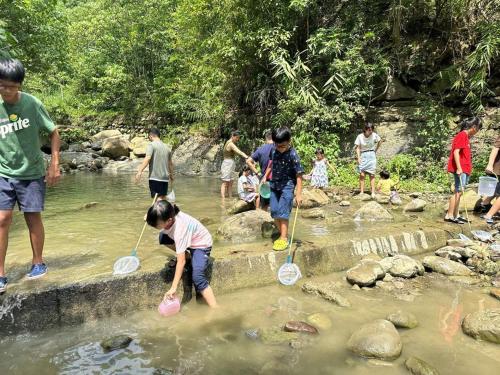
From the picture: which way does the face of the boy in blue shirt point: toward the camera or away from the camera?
toward the camera

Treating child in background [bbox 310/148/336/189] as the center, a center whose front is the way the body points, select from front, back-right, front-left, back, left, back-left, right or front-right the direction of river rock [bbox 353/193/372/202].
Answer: front-left

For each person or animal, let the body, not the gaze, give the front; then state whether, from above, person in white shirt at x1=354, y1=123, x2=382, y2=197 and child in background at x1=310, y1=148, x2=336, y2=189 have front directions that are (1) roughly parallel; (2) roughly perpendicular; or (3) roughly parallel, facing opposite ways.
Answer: roughly parallel

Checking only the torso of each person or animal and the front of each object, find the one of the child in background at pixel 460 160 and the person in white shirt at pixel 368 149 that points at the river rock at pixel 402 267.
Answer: the person in white shirt

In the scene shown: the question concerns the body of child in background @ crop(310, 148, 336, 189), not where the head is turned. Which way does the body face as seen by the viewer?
toward the camera

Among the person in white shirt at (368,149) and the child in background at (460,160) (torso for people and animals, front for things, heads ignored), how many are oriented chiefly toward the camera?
1

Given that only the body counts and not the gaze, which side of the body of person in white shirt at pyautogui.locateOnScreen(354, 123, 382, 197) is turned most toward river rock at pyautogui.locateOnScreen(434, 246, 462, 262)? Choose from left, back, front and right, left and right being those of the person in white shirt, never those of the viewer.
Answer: front

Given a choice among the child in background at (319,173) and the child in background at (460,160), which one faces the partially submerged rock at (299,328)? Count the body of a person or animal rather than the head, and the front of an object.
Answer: the child in background at (319,173)

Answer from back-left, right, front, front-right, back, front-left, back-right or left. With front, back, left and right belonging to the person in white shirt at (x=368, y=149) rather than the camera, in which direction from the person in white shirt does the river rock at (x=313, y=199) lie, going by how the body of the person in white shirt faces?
front-right

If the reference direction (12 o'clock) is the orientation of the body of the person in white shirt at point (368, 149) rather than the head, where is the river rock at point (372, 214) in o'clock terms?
The river rock is roughly at 12 o'clock from the person in white shirt.
